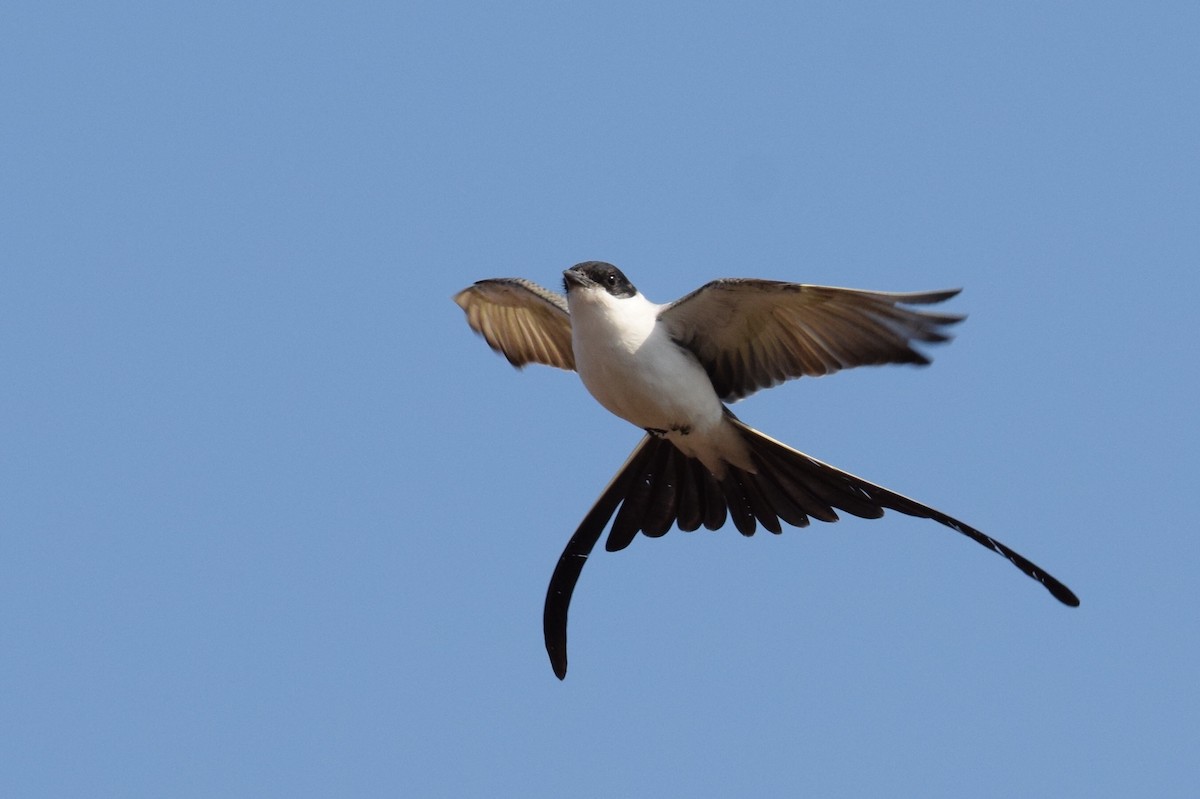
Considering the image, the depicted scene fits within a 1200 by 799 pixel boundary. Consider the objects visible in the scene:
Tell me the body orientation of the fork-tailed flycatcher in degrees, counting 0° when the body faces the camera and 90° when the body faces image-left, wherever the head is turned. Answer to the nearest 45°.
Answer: approximately 45°
